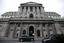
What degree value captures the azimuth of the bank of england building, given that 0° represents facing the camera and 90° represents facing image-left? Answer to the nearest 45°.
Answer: approximately 0°
